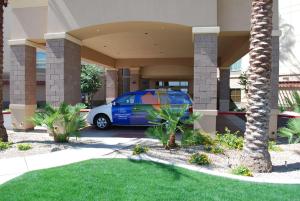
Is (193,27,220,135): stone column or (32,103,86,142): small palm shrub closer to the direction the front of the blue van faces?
the small palm shrub

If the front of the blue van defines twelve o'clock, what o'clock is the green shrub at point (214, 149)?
The green shrub is roughly at 8 o'clock from the blue van.

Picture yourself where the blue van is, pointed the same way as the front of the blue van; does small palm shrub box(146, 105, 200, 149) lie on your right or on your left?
on your left

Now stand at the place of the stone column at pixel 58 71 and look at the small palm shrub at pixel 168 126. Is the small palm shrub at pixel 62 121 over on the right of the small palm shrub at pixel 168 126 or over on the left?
right

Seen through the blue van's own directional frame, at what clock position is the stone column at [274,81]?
The stone column is roughly at 7 o'clock from the blue van.

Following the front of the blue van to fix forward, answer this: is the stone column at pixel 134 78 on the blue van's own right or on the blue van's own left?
on the blue van's own right

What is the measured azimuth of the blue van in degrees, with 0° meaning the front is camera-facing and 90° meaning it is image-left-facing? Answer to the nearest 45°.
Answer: approximately 90°

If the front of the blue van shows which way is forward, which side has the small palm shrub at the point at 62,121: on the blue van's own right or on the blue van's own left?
on the blue van's own left

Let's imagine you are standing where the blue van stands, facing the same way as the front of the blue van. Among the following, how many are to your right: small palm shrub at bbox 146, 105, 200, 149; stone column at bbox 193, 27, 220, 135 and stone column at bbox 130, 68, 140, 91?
1

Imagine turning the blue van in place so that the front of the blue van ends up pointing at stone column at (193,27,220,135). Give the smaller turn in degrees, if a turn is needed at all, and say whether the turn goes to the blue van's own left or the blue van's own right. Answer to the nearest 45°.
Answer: approximately 135° to the blue van's own left

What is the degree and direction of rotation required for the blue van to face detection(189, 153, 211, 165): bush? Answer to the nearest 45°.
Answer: approximately 90° to its left
